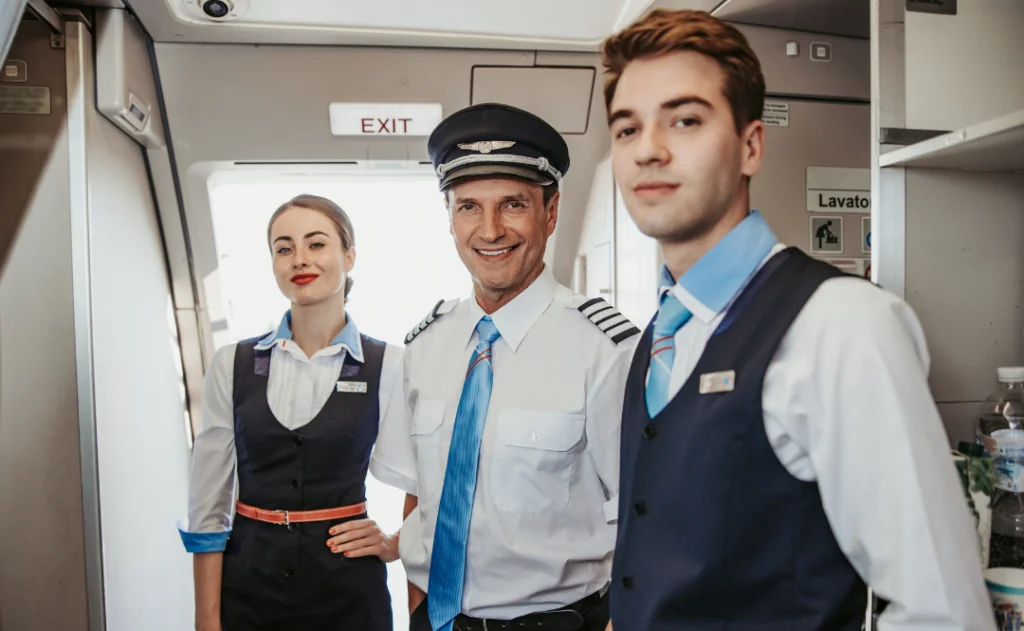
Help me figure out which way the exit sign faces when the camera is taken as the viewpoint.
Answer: facing the viewer

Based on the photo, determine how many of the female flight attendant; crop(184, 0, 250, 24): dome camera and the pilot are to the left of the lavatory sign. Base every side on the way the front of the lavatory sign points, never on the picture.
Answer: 0

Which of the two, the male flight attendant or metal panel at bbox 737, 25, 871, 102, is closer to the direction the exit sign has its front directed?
the male flight attendant

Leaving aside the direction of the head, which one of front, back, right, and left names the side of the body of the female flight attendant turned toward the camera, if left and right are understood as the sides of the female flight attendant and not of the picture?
front

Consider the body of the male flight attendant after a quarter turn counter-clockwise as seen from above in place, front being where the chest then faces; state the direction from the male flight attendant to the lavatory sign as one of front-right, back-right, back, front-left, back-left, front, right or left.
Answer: back-left

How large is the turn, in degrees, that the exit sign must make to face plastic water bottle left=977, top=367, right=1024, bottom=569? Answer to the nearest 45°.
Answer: approximately 45° to its left

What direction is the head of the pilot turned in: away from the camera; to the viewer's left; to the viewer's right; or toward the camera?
toward the camera

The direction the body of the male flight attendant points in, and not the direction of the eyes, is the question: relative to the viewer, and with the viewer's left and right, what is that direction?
facing the viewer and to the left of the viewer

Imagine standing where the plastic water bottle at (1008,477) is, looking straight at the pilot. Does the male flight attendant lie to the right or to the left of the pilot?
left

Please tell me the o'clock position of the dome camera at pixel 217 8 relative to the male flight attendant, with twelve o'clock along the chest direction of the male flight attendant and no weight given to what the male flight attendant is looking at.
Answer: The dome camera is roughly at 2 o'clock from the male flight attendant.
